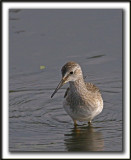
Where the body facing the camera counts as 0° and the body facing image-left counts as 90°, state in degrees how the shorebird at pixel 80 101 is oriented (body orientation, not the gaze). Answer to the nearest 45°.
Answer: approximately 45°
